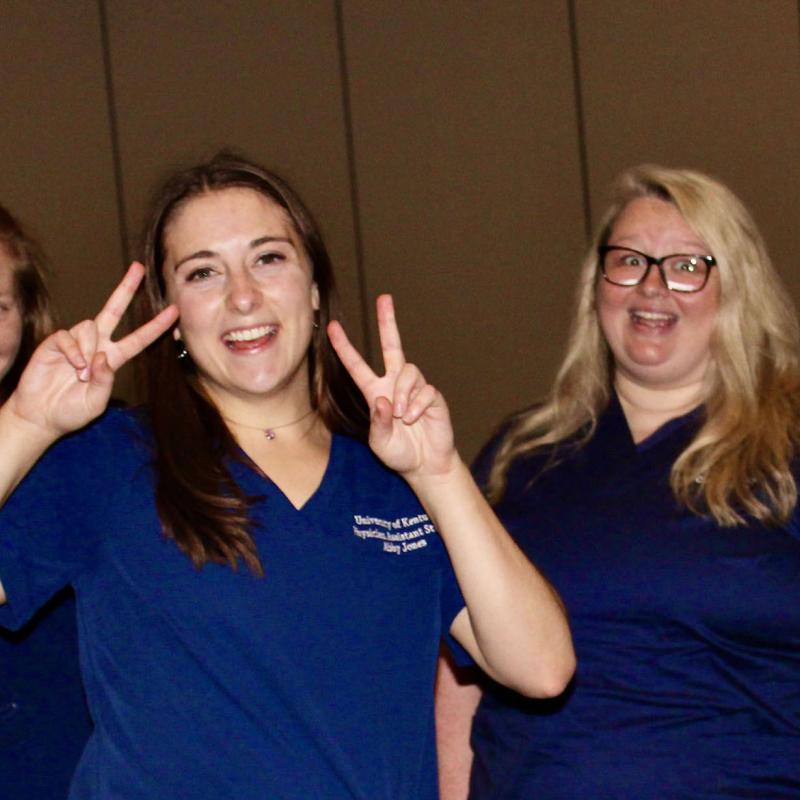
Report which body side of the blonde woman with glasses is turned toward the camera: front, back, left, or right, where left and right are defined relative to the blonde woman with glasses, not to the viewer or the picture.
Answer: front

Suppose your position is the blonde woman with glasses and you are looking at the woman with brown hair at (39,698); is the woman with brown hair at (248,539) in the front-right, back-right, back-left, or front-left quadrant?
front-left
